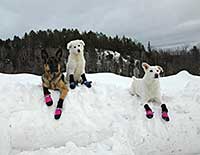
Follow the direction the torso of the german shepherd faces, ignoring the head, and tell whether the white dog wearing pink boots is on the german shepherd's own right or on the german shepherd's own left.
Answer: on the german shepherd's own left

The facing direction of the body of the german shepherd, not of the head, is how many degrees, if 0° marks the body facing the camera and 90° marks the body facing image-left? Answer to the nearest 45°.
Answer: approximately 0°

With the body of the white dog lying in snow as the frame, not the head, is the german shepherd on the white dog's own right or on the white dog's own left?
on the white dog's own right

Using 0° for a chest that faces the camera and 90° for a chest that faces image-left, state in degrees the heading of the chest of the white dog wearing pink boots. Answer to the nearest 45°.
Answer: approximately 315°

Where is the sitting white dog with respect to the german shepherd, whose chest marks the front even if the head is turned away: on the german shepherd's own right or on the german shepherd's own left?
on the german shepherd's own left
